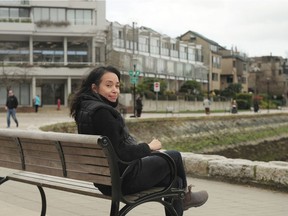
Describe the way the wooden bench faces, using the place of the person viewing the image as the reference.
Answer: facing away from the viewer and to the right of the viewer
